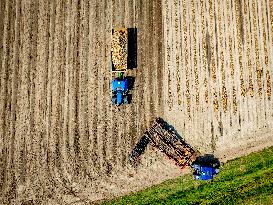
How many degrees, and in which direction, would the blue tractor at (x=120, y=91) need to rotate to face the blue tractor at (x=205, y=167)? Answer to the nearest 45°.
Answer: approximately 90° to its left

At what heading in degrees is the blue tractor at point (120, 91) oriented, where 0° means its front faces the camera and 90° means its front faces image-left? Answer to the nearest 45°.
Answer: approximately 0°

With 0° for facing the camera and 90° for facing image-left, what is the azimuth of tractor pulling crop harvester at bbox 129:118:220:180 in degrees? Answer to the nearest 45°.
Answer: approximately 315°
